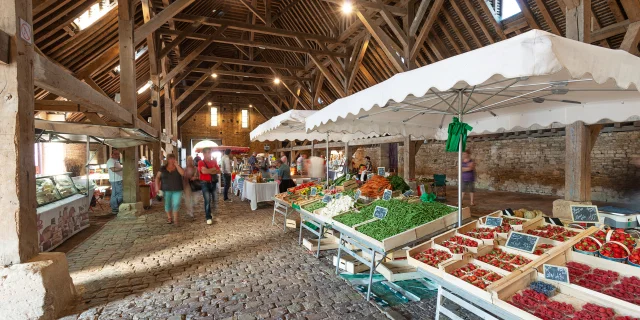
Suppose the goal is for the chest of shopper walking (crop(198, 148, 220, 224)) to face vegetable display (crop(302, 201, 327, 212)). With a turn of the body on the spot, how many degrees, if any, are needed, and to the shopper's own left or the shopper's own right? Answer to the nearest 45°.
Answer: approximately 45° to the shopper's own left

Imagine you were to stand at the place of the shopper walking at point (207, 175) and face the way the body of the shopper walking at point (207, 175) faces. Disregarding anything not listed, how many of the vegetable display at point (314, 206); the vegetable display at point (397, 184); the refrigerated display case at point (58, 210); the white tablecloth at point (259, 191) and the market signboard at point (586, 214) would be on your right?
1

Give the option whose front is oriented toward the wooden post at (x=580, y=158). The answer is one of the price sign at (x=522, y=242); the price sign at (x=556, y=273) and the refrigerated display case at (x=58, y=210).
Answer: the refrigerated display case

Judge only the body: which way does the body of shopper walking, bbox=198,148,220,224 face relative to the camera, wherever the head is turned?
toward the camera

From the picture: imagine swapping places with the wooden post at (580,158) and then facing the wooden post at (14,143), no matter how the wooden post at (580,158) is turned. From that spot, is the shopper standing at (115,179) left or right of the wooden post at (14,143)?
right

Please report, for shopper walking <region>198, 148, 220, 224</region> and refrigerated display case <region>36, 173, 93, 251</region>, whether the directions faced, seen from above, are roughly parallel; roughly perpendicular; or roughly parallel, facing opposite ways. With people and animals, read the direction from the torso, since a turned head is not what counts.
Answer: roughly perpendicular

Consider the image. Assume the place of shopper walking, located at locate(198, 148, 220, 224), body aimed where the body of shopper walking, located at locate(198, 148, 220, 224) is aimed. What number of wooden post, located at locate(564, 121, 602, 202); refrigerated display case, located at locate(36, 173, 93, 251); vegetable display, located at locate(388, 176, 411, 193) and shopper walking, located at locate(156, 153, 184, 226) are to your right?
2

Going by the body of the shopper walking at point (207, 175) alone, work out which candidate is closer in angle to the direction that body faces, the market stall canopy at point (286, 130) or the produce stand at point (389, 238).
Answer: the produce stand

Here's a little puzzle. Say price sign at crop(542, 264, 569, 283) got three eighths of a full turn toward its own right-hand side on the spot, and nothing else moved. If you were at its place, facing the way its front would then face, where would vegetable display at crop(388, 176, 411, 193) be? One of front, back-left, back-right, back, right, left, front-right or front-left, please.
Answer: front-left

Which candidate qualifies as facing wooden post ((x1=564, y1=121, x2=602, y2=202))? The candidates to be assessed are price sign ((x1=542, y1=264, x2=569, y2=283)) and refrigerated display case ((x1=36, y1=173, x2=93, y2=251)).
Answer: the refrigerated display case

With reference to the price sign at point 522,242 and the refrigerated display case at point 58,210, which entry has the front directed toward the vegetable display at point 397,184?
the refrigerated display case

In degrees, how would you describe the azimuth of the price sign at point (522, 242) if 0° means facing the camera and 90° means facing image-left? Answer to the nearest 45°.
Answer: approximately 45°

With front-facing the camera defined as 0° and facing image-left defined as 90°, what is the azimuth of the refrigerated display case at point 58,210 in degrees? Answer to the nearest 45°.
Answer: approximately 315°

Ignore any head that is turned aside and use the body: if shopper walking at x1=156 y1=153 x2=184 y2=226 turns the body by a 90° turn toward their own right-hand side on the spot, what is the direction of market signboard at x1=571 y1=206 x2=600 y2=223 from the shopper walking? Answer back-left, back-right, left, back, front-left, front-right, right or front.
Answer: back-left

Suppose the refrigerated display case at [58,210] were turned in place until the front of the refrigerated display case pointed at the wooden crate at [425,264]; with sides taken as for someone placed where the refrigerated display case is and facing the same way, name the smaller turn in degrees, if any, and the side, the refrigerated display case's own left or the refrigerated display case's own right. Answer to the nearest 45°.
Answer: approximately 45° to the refrigerated display case's own right
